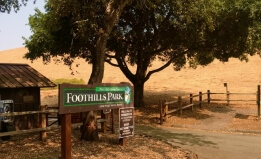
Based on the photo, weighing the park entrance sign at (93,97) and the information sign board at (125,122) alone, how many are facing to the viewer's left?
0

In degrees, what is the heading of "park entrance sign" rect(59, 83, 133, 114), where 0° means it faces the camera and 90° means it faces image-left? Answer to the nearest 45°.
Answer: approximately 315°

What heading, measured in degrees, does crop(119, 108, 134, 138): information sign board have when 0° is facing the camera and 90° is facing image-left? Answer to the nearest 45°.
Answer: approximately 315°

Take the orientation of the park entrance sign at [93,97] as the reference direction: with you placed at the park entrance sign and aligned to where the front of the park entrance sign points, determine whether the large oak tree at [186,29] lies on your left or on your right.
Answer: on your left

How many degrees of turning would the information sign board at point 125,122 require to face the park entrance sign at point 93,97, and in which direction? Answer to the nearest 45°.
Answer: approximately 90° to its right

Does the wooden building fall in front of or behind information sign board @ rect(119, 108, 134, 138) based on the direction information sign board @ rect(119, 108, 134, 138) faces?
behind

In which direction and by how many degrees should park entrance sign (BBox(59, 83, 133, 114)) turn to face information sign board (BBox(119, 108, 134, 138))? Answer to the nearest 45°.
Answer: approximately 90° to its left
